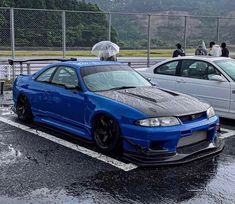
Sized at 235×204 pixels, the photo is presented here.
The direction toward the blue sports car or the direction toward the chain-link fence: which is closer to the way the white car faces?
the blue sports car

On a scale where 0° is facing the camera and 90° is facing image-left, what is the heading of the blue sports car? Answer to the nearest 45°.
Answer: approximately 315°

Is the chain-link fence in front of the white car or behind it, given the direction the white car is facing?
behind

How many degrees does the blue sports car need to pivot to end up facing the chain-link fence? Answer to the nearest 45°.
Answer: approximately 135° to its left

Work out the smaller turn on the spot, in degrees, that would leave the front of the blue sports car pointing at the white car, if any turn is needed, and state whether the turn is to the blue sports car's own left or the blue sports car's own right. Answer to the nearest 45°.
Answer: approximately 90° to the blue sports car's own left
